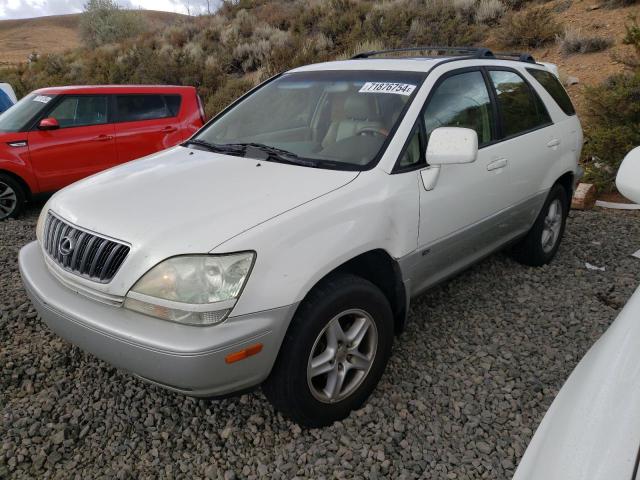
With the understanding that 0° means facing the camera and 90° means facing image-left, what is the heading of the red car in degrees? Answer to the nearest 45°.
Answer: approximately 90°

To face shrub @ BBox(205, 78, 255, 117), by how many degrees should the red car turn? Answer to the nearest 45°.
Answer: approximately 135° to its right

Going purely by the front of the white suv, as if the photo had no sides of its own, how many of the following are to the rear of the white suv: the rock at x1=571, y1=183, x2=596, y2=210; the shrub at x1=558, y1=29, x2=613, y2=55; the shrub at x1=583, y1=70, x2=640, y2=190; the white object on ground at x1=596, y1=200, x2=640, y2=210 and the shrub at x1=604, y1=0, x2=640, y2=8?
5

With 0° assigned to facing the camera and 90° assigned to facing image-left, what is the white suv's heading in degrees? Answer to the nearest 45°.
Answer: approximately 45°

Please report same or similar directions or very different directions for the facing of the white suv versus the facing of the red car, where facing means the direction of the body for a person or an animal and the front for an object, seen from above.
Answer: same or similar directions

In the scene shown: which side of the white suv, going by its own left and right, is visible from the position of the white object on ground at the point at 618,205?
back

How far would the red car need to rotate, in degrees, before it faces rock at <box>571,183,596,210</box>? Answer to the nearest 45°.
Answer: approximately 135° to its left

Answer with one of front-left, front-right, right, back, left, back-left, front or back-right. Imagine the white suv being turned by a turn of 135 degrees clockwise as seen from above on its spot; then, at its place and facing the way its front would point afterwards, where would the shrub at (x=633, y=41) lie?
front-right

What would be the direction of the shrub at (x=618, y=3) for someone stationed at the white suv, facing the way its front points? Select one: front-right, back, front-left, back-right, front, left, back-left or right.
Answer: back

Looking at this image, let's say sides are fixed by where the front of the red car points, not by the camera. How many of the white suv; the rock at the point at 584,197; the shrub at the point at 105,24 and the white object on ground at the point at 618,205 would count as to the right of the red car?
1

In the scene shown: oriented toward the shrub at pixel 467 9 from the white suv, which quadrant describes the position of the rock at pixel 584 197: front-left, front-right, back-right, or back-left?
front-right

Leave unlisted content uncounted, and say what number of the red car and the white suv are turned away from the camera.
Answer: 0

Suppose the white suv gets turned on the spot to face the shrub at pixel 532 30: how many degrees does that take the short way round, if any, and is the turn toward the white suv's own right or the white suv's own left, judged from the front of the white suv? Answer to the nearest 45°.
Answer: approximately 180°

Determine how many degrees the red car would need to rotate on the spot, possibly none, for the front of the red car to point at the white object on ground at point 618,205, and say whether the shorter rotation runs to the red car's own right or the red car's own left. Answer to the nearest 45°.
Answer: approximately 135° to the red car's own left

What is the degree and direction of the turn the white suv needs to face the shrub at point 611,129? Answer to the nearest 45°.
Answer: approximately 180°

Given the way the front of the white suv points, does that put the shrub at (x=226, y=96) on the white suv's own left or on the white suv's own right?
on the white suv's own right

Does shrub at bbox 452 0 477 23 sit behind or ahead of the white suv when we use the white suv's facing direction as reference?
behind

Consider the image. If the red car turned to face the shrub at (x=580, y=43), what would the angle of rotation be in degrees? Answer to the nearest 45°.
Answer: approximately 180°
